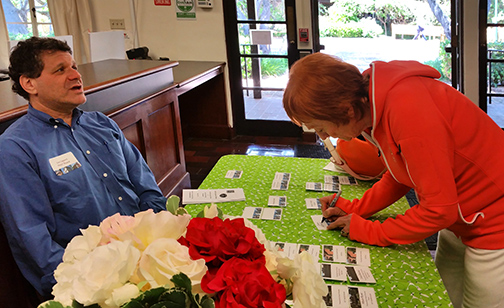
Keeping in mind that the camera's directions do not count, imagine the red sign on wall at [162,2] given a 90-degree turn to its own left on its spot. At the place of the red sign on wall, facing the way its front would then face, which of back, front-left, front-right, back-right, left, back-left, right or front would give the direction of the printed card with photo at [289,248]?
right

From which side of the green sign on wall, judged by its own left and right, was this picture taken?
front

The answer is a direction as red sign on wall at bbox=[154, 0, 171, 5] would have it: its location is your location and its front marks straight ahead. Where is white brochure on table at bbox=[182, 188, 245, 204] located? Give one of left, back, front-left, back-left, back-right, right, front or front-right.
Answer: front

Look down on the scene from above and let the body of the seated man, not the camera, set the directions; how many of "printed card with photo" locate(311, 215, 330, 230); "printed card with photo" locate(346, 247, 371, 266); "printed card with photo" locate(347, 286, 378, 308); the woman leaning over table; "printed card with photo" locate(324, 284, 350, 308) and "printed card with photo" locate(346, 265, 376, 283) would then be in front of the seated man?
6

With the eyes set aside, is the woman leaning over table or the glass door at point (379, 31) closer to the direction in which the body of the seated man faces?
the woman leaning over table

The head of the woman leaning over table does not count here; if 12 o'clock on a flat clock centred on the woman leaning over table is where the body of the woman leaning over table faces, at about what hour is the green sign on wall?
The green sign on wall is roughly at 2 o'clock from the woman leaning over table.

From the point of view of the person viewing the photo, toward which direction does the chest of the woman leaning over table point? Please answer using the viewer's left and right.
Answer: facing to the left of the viewer

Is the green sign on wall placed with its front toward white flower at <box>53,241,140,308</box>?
yes

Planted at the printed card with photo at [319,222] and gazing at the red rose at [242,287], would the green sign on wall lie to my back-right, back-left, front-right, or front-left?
back-right

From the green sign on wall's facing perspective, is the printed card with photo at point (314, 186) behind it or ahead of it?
ahead

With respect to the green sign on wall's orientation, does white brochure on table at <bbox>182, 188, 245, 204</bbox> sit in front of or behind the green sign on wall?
in front

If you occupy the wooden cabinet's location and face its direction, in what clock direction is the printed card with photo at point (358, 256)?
The printed card with photo is roughly at 1 o'clock from the wooden cabinet.

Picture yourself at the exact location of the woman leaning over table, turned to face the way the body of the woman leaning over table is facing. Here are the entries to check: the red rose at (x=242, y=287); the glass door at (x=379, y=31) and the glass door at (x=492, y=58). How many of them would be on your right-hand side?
2

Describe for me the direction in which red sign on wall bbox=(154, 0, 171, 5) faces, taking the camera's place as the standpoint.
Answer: facing the viewer

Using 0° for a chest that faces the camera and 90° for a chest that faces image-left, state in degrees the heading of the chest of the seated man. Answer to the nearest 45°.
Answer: approximately 315°

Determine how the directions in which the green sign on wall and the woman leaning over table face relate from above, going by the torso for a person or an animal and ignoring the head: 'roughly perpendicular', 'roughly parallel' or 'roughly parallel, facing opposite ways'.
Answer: roughly perpendicular
